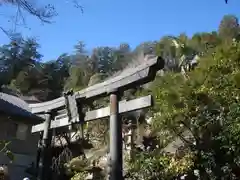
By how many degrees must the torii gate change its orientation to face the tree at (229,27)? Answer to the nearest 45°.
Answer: approximately 180°

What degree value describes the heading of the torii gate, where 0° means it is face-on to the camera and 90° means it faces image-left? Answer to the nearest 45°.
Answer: approximately 45°
